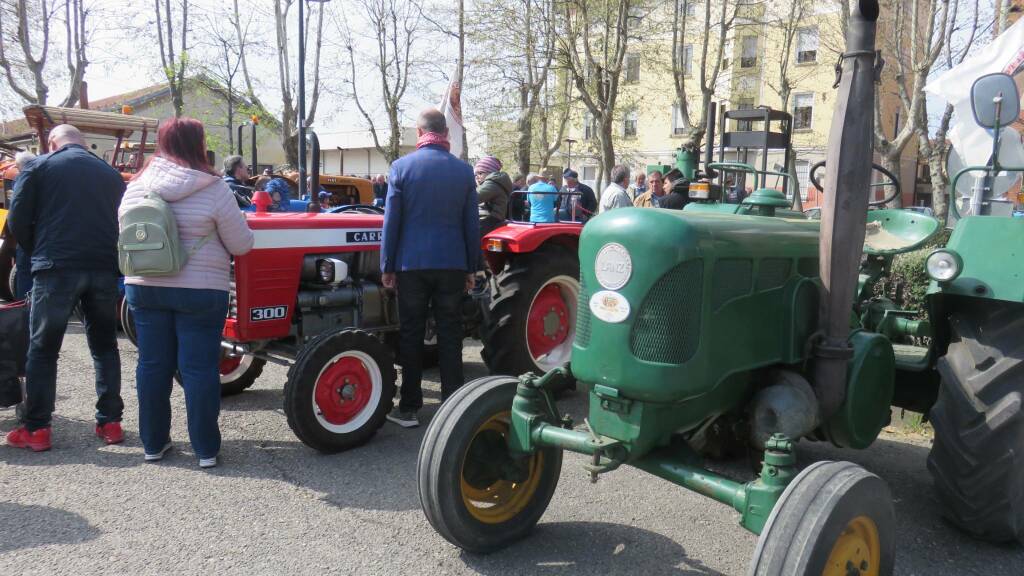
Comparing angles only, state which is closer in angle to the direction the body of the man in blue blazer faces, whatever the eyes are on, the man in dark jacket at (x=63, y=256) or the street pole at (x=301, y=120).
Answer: the street pole

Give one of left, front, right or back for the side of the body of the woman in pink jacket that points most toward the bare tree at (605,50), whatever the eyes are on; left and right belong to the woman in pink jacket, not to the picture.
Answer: front

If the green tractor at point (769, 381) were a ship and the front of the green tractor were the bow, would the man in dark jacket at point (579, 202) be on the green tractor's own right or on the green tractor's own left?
on the green tractor's own right

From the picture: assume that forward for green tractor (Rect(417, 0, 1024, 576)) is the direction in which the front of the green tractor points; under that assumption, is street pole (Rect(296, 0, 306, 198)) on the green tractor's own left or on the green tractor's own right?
on the green tractor's own right

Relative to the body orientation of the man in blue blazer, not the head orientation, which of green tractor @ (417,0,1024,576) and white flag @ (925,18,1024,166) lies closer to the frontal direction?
the white flag

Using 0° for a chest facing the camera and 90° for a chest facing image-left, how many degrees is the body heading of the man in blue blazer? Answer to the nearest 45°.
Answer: approximately 180°

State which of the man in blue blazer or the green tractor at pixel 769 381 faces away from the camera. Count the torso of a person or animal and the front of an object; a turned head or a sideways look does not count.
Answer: the man in blue blazer

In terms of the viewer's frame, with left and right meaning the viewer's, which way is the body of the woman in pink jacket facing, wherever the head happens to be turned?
facing away from the viewer and to the right of the viewer

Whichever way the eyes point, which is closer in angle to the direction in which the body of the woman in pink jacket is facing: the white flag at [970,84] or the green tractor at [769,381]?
the white flag

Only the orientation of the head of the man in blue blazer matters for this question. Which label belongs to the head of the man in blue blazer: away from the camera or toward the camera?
away from the camera

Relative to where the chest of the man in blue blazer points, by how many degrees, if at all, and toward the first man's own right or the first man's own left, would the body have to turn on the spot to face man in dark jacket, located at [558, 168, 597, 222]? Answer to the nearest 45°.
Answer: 0° — they already face them

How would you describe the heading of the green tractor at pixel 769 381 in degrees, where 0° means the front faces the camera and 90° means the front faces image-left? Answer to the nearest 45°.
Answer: approximately 45°

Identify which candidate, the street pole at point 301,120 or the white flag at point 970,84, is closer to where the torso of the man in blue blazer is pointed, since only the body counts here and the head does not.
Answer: the street pole

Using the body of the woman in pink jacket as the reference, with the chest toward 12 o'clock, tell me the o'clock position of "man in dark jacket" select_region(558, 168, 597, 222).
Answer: The man in dark jacket is roughly at 12 o'clock from the woman in pink jacket.

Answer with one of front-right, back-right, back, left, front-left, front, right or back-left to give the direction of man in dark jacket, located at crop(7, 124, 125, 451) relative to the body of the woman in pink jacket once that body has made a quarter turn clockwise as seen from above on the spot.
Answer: back

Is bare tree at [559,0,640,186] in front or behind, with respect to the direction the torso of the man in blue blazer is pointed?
in front
